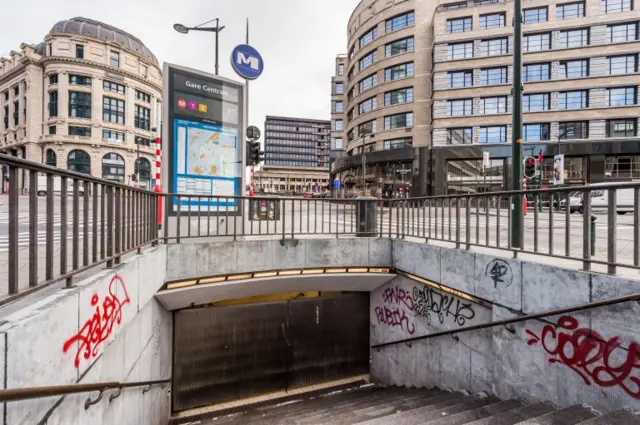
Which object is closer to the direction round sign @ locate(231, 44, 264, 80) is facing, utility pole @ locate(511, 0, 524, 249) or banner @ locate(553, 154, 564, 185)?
the utility pole

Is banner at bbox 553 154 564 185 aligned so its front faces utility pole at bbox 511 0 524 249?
yes

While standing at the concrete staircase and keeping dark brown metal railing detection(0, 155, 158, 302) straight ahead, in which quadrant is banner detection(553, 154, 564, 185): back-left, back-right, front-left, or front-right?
back-right

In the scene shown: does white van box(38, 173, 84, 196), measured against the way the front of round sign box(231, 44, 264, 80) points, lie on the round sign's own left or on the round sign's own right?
on the round sign's own right

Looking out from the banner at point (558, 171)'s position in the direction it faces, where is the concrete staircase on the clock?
The concrete staircase is roughly at 12 o'clock from the banner.

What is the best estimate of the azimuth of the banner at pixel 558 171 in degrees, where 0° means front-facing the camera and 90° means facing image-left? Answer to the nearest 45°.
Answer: approximately 0°

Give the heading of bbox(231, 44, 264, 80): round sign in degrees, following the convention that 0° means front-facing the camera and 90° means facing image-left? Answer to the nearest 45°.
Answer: approximately 315°

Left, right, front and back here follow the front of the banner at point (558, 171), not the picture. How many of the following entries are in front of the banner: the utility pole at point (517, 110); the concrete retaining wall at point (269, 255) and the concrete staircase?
3
